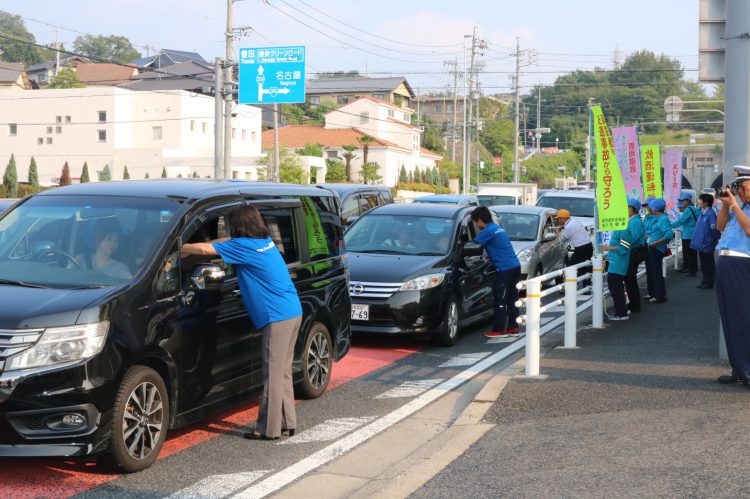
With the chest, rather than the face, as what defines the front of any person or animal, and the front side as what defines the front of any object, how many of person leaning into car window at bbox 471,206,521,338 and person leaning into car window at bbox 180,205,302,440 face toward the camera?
0

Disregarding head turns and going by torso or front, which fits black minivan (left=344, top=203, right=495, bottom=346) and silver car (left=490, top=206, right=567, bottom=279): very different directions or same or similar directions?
same or similar directions

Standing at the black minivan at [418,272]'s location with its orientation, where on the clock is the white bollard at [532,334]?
The white bollard is roughly at 10 o'clock from the black minivan.

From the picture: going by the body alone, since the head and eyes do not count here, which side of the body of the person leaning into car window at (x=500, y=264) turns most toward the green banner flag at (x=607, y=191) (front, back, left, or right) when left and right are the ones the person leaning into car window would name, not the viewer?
back

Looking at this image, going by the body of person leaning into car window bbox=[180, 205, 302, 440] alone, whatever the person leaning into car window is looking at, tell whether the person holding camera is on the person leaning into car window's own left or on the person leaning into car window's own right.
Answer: on the person leaning into car window's own right

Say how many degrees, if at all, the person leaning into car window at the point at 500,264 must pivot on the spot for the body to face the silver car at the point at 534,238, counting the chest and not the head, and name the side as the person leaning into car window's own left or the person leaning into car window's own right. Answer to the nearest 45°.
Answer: approximately 90° to the person leaning into car window's own right

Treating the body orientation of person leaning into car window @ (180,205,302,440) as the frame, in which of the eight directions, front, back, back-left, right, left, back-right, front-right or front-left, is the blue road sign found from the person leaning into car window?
front-right

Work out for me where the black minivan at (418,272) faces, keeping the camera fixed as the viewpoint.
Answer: facing the viewer and to the left of the viewer

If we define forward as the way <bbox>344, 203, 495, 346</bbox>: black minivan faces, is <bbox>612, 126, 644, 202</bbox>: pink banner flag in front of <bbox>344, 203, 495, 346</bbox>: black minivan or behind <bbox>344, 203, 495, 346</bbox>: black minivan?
behind

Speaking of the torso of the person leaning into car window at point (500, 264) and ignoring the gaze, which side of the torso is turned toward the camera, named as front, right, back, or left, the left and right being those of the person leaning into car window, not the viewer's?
left

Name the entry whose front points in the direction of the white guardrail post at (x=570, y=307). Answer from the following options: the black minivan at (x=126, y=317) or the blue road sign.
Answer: the blue road sign

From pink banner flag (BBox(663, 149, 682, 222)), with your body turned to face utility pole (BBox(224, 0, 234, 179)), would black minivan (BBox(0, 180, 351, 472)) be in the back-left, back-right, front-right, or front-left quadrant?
back-left

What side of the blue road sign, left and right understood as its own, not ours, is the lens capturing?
front

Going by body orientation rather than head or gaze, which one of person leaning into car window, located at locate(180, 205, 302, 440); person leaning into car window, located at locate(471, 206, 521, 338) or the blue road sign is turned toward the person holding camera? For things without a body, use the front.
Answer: the blue road sign

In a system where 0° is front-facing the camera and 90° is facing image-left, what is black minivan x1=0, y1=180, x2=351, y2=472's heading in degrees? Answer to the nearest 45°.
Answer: approximately 45°

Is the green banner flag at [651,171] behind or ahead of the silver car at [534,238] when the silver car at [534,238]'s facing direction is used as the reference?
behind

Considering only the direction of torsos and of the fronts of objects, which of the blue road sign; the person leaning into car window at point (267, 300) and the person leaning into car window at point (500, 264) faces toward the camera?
the blue road sign

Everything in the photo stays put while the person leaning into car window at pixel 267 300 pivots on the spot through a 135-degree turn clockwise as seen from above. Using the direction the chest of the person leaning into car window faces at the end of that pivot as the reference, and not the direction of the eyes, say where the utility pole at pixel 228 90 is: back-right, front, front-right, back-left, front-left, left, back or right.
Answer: left

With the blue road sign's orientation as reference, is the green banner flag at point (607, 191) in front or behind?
in front
